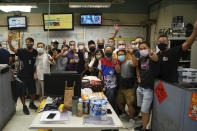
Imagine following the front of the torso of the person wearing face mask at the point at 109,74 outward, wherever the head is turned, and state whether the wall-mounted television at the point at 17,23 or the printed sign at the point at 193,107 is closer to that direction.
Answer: the printed sign

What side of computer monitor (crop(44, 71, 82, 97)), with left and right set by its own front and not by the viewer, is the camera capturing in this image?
back

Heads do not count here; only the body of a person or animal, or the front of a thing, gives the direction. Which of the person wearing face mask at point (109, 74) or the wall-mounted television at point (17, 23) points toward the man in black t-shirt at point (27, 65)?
the wall-mounted television

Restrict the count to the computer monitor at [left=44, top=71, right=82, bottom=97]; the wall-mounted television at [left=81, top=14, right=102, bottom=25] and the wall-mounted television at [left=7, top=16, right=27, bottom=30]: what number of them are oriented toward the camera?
2

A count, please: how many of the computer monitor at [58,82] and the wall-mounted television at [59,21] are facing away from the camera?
1
